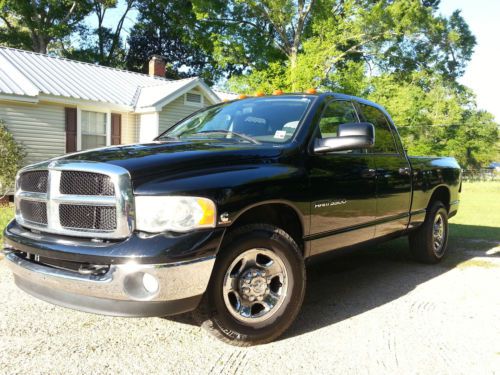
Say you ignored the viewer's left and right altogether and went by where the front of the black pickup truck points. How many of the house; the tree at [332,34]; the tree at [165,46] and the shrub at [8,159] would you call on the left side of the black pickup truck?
0

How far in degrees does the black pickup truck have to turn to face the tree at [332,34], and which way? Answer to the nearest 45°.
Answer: approximately 135° to its right

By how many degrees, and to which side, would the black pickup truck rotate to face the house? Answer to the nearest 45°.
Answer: approximately 135° to its right

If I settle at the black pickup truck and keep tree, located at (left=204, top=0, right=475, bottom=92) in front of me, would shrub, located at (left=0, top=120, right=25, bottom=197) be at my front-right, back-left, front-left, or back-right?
front-left

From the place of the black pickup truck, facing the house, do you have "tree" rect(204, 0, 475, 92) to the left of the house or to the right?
right

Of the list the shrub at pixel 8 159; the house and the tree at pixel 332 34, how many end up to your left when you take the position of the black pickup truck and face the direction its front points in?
0

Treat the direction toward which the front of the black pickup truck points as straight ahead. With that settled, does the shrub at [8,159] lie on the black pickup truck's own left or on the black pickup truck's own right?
on the black pickup truck's own right

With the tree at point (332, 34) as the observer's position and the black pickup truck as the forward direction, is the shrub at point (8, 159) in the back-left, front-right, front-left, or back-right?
front-right

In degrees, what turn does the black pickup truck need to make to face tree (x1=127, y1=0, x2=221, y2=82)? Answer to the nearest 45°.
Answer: approximately 135° to its right

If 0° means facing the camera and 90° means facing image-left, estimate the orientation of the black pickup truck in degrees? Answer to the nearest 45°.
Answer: approximately 45°
